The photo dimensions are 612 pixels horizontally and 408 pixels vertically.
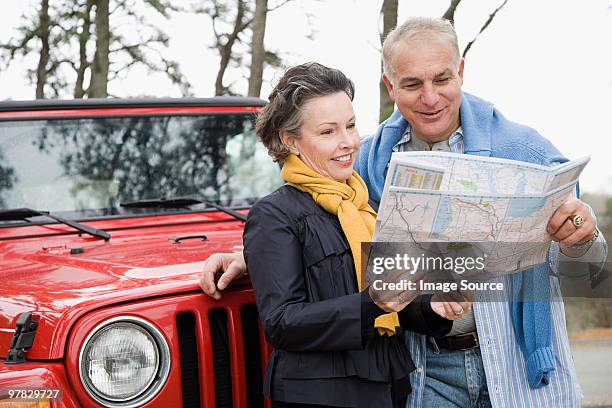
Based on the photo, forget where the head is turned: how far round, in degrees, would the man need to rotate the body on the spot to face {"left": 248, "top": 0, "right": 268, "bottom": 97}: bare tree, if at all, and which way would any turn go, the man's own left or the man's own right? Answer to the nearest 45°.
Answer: approximately 135° to the man's own right

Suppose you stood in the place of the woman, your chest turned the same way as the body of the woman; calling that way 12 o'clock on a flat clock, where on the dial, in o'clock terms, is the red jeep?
The red jeep is roughly at 6 o'clock from the woman.

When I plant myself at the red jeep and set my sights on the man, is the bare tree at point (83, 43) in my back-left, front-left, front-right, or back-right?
back-left

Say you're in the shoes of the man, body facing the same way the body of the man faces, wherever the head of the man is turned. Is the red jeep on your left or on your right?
on your right

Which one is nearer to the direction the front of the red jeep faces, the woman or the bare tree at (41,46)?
the woman

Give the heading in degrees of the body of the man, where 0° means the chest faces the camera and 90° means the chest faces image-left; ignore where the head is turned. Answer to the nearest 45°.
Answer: approximately 45°

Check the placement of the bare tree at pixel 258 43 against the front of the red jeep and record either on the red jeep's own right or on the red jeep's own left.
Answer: on the red jeep's own left

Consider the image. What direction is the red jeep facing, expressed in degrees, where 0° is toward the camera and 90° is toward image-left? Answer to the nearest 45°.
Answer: approximately 315°

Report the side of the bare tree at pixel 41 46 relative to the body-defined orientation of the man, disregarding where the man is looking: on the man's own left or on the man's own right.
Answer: on the man's own right

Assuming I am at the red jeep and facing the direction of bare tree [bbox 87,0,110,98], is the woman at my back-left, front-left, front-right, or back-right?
back-right

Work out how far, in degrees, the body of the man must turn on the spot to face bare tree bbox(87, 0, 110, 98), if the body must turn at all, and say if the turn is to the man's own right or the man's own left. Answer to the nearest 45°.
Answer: approximately 90° to the man's own right
